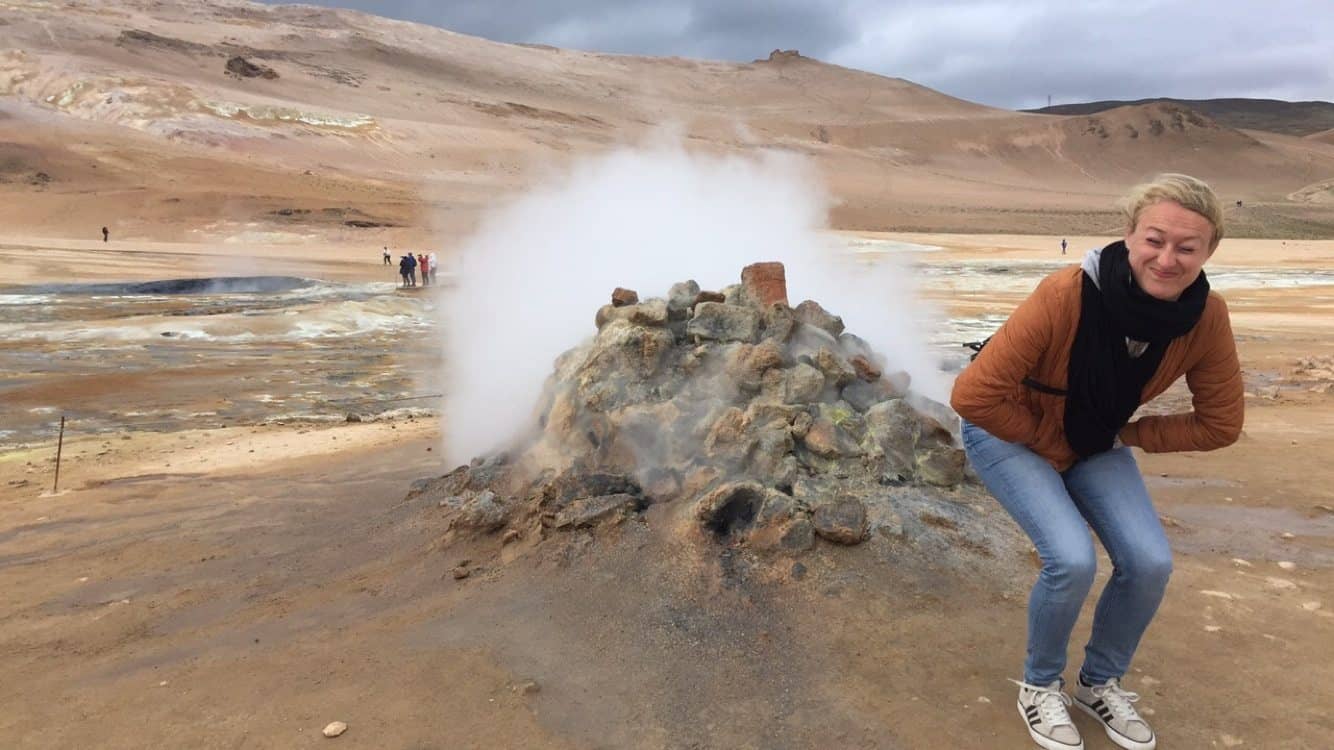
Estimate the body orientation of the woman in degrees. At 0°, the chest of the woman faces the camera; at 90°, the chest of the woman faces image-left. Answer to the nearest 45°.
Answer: approximately 315°

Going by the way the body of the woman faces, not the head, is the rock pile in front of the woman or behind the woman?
behind
